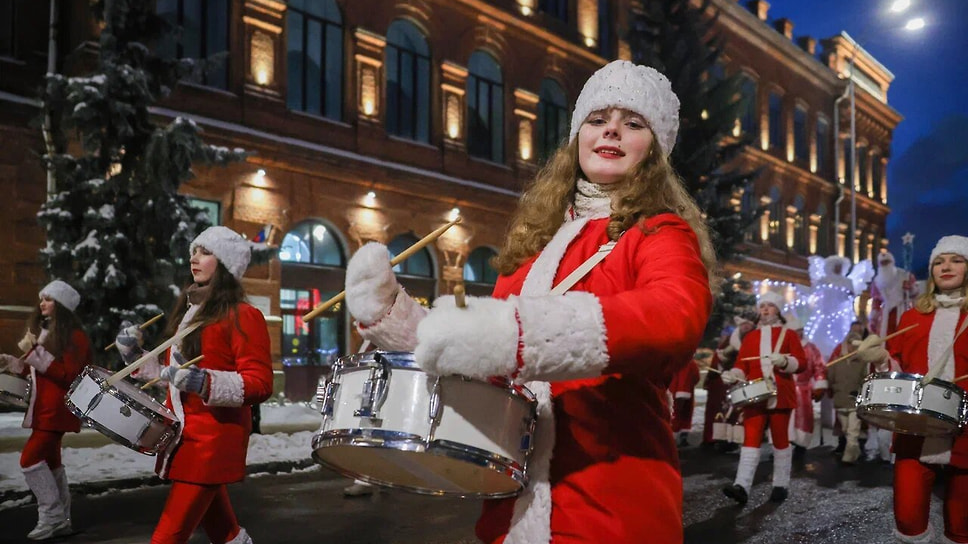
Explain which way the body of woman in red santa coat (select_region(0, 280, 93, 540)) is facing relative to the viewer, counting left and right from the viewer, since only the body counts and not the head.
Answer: facing to the left of the viewer

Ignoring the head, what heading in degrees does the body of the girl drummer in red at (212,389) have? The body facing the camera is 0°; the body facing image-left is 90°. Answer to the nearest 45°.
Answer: approximately 90°

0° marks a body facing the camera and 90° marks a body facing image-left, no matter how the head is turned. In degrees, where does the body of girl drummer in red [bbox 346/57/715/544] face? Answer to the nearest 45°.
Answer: approximately 45°

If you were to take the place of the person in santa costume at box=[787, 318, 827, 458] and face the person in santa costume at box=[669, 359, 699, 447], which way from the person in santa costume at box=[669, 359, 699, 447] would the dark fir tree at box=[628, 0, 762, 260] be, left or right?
right

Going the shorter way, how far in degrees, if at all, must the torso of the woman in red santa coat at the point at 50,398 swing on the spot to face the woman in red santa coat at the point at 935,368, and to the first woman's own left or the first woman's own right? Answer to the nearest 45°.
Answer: approximately 135° to the first woman's own left

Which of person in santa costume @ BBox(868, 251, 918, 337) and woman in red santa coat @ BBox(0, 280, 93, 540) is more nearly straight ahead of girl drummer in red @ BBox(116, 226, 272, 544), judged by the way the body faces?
the woman in red santa coat

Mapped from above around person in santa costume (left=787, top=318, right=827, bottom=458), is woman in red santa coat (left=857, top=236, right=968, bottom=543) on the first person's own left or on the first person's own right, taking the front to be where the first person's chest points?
on the first person's own left

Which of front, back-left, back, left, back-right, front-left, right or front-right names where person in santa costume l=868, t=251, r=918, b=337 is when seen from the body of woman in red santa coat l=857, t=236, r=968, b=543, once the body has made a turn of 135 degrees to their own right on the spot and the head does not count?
front-right
